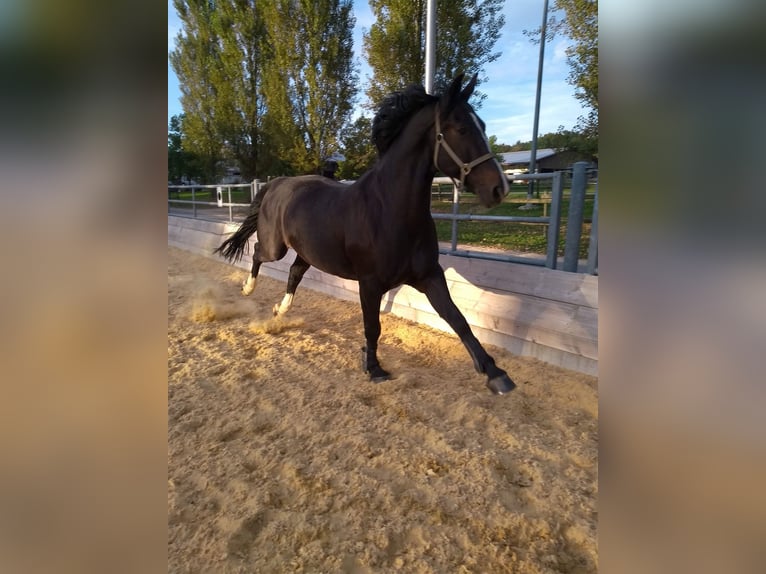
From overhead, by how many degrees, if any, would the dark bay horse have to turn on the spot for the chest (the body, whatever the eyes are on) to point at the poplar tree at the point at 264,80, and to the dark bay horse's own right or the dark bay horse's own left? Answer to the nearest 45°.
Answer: approximately 135° to the dark bay horse's own left

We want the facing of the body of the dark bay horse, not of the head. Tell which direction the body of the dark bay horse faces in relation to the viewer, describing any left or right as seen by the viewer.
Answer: facing the viewer and to the right of the viewer

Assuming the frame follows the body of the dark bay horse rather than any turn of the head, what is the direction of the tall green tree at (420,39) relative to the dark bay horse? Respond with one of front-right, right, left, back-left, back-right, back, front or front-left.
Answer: back-left

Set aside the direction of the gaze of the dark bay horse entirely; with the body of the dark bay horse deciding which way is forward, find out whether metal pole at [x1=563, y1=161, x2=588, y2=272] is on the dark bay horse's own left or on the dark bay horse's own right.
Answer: on the dark bay horse's own left

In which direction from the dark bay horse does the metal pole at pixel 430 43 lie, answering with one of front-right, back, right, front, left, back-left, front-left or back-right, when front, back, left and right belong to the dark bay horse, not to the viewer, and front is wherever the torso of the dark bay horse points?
back-left

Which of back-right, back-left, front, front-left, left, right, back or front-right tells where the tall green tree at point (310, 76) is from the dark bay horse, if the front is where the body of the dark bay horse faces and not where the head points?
back-left

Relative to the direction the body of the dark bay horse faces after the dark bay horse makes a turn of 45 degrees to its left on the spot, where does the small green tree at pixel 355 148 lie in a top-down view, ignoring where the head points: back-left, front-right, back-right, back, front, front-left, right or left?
left

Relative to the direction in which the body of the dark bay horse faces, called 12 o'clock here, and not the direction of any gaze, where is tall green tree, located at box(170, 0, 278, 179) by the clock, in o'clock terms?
The tall green tree is roughly at 7 o'clock from the dark bay horse.
